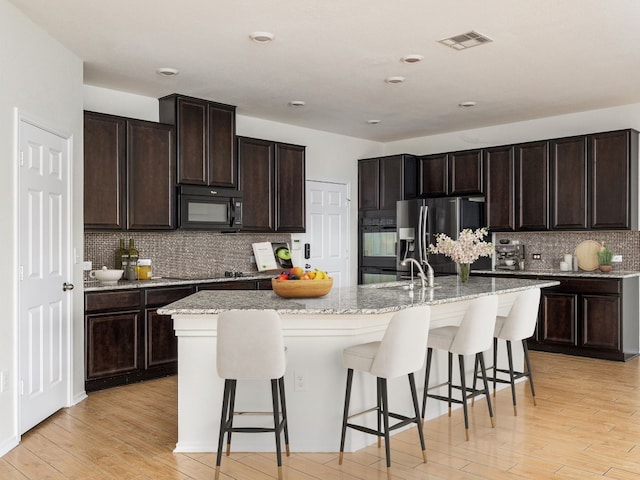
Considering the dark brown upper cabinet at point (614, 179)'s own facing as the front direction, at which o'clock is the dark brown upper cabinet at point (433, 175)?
the dark brown upper cabinet at point (433, 175) is roughly at 2 o'clock from the dark brown upper cabinet at point (614, 179).

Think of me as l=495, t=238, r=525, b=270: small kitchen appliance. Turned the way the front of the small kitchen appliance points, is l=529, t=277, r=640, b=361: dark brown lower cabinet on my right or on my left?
on my left

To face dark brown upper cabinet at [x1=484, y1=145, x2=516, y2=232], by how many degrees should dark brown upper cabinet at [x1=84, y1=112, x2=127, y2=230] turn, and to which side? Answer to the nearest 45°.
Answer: approximately 45° to its left

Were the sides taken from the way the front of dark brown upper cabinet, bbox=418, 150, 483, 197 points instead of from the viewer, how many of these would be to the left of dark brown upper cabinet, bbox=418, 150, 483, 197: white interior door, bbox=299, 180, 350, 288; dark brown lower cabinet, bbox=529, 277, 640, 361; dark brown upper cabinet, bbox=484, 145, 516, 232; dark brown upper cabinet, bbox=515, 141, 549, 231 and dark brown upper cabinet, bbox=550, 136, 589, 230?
4

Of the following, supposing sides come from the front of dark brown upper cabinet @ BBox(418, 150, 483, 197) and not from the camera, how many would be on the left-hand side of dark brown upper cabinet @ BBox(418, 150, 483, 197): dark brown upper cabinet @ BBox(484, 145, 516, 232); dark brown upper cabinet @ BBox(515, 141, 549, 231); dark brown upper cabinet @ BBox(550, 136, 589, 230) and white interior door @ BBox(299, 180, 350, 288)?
3

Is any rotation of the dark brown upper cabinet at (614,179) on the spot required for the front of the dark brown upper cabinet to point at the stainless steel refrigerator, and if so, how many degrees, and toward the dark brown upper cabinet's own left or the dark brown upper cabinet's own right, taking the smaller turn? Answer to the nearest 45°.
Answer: approximately 45° to the dark brown upper cabinet's own right

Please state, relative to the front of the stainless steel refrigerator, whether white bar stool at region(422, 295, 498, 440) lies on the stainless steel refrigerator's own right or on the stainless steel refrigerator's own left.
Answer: on the stainless steel refrigerator's own left

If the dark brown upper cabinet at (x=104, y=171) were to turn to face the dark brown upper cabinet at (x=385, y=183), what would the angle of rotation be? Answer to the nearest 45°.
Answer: approximately 90° to its left
